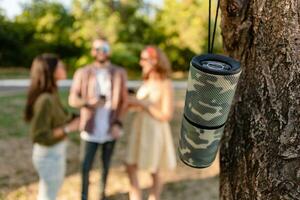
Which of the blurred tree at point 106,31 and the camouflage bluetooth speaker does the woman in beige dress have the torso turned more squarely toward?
the camouflage bluetooth speaker

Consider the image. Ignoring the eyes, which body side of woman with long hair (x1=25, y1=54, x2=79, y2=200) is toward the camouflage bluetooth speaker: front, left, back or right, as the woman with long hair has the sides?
right

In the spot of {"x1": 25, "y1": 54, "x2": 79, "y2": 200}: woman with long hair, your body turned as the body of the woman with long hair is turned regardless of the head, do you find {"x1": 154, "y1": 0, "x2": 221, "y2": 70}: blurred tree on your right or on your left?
on your left

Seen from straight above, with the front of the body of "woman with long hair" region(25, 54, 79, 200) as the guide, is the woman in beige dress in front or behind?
in front

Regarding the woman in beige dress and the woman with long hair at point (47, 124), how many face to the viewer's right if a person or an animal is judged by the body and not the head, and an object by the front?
1

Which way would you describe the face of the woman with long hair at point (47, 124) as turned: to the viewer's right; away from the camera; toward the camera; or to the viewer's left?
to the viewer's right

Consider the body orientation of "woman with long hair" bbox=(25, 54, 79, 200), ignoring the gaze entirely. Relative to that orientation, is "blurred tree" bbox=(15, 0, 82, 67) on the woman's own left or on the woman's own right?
on the woman's own left

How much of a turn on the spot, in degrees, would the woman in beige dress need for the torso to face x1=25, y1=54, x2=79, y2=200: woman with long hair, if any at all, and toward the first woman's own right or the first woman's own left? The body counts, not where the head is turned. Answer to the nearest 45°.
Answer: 0° — they already face them

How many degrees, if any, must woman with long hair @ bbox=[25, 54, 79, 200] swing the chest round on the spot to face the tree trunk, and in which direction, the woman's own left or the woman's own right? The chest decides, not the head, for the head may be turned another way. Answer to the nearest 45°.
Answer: approximately 45° to the woman's own right

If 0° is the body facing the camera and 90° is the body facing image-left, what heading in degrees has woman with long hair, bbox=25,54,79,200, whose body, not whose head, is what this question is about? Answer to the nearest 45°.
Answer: approximately 270°

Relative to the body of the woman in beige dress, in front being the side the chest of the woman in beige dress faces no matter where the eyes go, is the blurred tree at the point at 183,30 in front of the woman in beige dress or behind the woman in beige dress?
behind
